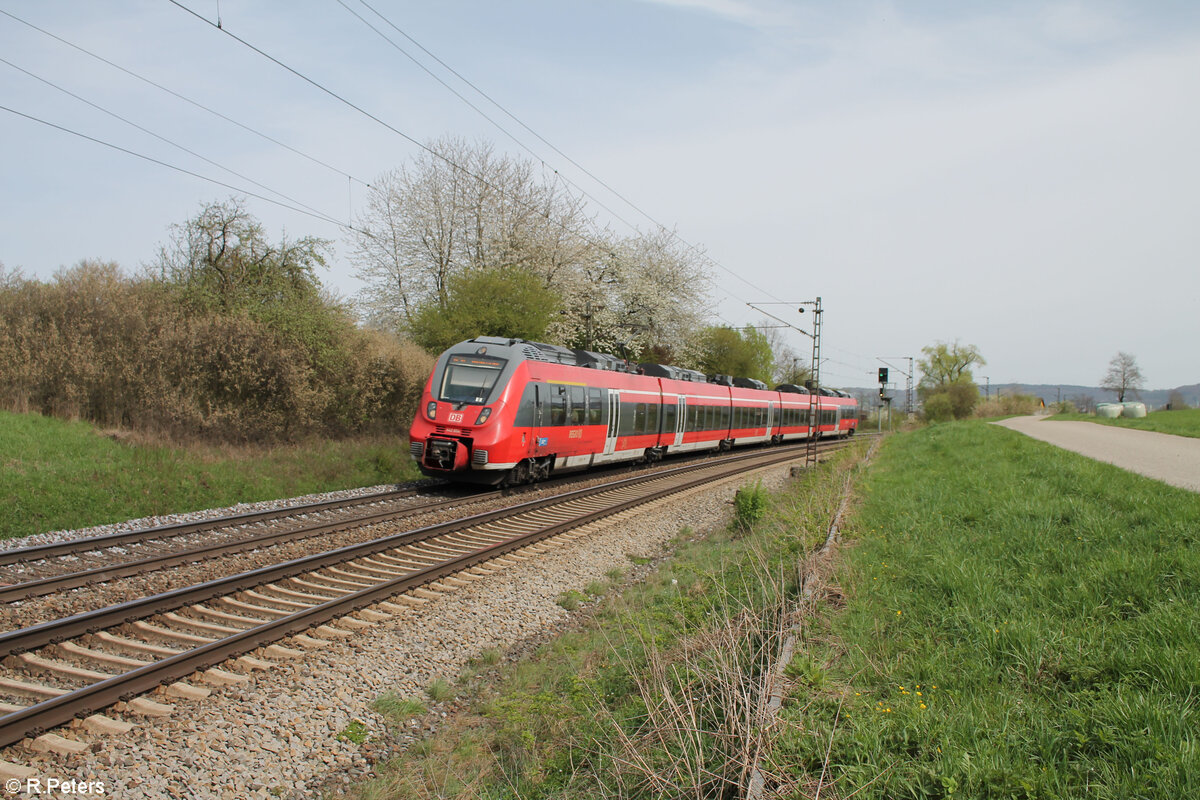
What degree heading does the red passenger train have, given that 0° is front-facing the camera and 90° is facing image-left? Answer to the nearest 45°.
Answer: approximately 45°

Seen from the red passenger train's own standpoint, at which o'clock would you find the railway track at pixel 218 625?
The railway track is roughly at 11 o'clock from the red passenger train.

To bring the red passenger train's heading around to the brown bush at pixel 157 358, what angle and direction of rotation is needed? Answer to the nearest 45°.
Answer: approximately 45° to its right

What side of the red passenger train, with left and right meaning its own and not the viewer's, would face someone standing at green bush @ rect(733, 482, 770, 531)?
left

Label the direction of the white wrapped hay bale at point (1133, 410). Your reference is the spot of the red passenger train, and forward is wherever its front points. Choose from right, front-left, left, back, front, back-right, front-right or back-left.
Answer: back

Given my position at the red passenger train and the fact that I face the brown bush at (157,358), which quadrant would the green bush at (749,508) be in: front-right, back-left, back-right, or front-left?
back-left

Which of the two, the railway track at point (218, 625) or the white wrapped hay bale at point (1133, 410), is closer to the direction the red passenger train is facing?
the railway track

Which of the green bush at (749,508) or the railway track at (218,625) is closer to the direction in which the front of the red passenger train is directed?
the railway track
